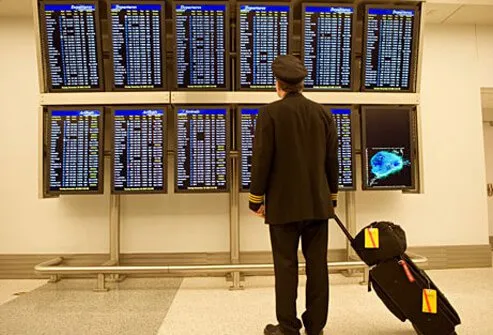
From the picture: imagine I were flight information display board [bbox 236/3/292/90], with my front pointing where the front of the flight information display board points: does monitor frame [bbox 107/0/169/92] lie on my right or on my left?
on my right

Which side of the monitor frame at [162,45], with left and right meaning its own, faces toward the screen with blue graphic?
left

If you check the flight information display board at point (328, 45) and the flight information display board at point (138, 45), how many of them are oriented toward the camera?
2

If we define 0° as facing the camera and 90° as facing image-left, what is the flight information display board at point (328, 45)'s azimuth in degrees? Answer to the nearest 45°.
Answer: approximately 0°

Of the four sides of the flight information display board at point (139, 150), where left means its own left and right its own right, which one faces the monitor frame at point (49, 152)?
right

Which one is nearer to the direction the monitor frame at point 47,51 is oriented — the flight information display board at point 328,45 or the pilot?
the pilot

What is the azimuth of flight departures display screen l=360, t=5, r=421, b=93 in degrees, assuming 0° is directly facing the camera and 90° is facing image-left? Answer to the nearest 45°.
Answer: approximately 0°

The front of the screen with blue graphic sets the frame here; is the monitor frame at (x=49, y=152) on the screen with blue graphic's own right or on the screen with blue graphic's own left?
on the screen with blue graphic's own right

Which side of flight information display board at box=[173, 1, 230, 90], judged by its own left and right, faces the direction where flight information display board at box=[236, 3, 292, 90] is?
left
